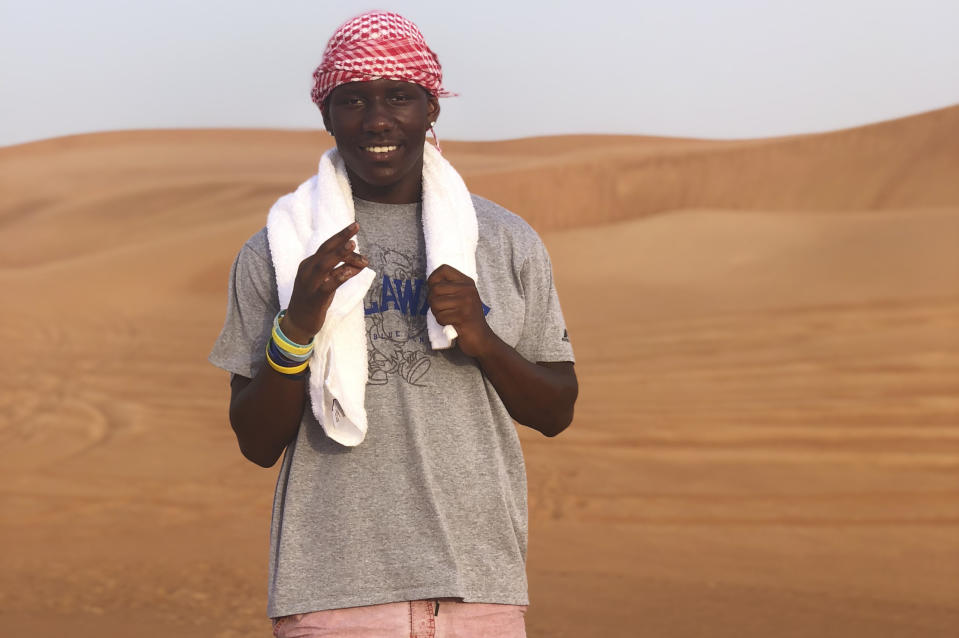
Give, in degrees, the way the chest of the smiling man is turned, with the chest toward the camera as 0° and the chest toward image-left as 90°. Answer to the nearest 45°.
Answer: approximately 0°
